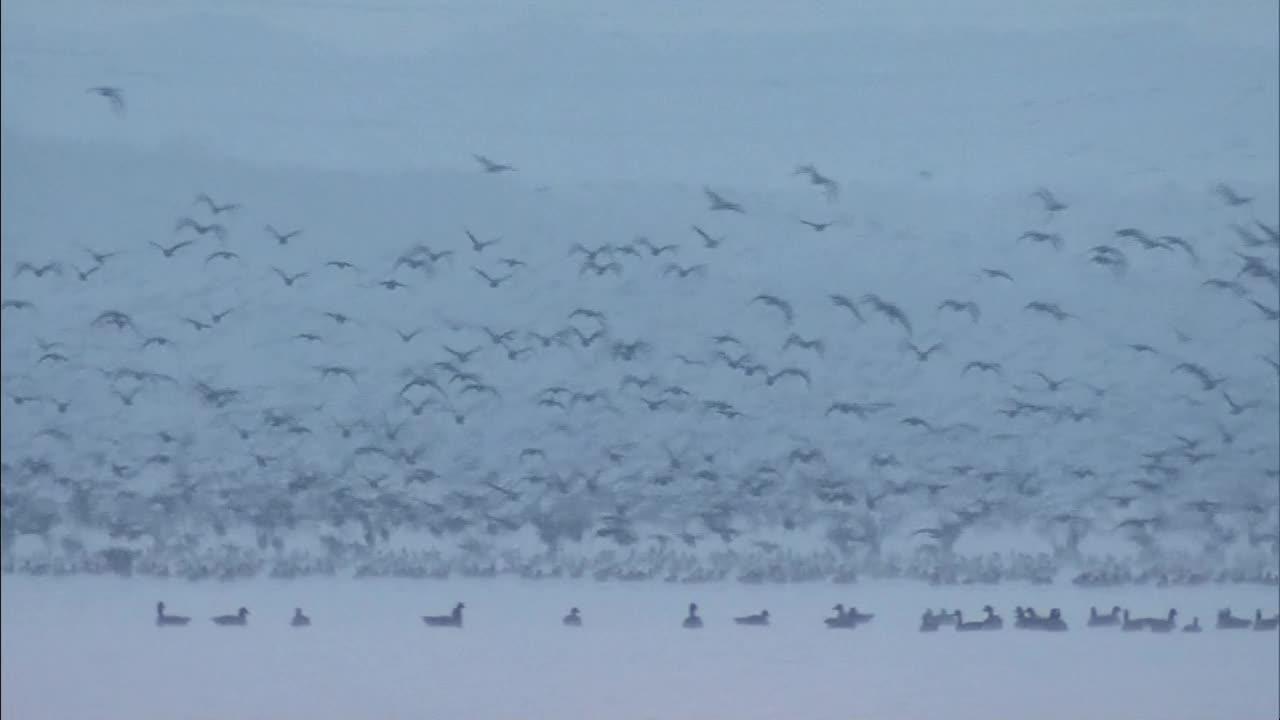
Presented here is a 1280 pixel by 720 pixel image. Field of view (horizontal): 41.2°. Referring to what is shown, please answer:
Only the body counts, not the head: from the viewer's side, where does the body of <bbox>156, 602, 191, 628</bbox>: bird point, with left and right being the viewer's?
facing to the left of the viewer

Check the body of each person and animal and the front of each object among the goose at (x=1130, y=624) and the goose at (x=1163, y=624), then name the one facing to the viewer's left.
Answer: the goose at (x=1130, y=624)

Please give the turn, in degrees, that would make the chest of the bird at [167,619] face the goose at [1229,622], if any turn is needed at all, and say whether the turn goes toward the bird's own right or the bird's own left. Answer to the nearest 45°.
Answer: approximately 180°

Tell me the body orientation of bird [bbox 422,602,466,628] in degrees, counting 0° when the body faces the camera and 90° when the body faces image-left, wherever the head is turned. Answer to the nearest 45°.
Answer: approximately 270°

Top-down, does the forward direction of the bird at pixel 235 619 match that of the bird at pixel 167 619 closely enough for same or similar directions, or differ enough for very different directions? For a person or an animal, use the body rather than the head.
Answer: very different directions

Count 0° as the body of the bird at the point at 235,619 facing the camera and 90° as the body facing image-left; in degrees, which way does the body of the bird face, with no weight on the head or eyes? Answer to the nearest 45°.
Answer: approximately 270°
